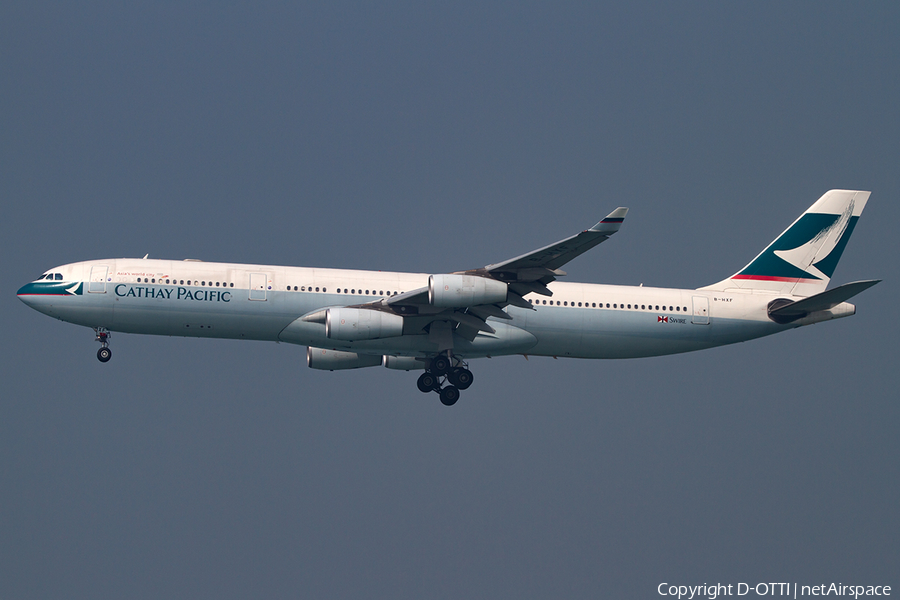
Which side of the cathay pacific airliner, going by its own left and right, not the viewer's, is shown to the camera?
left
